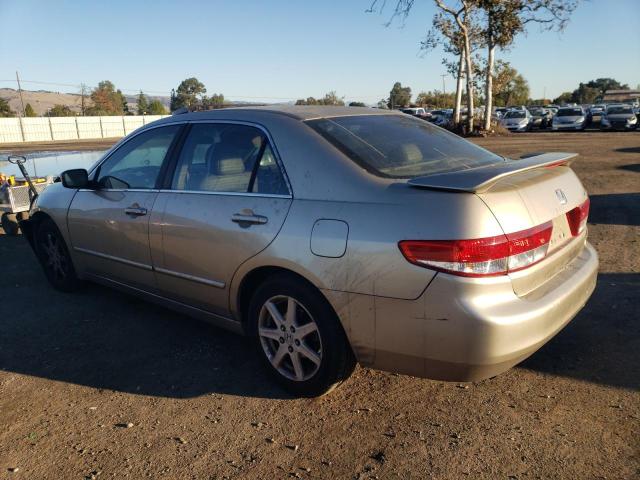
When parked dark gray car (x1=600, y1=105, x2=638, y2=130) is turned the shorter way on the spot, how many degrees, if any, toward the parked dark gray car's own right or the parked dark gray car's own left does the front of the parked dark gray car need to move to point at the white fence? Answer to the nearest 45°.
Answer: approximately 90° to the parked dark gray car's own right

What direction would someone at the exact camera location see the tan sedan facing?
facing away from the viewer and to the left of the viewer

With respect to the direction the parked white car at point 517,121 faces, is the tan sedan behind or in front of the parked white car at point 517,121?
in front

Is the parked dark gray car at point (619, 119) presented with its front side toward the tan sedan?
yes

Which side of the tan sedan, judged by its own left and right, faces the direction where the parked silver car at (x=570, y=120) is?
right

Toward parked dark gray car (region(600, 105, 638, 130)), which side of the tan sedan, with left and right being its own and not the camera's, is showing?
right

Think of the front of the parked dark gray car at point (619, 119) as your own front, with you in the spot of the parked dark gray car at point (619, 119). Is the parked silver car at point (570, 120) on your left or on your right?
on your right

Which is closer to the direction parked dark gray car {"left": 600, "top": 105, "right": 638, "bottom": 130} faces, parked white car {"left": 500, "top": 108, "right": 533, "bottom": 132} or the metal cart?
the metal cart

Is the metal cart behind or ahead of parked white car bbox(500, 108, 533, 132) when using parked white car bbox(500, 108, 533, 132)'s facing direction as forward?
ahead

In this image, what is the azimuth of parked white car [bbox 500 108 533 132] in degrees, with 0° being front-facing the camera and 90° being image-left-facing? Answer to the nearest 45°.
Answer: approximately 45°
